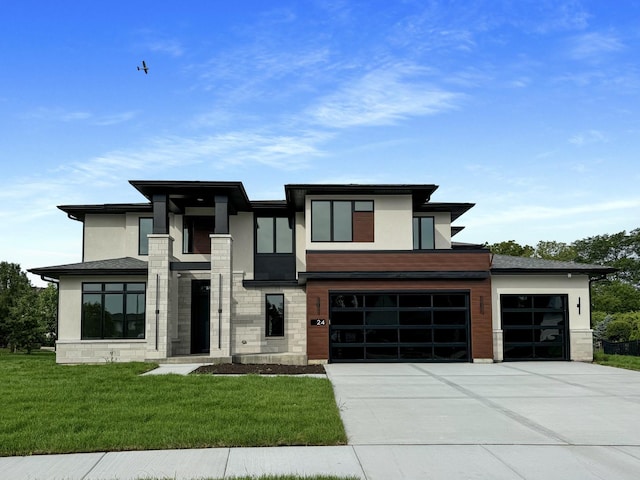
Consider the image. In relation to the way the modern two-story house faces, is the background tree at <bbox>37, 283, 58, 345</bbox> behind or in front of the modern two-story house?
behind

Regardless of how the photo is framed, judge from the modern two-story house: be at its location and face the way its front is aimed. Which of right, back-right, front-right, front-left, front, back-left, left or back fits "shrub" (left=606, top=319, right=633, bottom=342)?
back-left

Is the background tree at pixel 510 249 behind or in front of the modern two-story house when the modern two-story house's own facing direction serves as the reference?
behind

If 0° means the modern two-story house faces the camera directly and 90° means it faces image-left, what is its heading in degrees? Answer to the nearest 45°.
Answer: approximately 0°

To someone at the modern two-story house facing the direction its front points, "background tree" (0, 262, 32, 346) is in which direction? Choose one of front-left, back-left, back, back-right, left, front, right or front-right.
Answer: back-right

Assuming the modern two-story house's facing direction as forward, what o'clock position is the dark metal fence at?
The dark metal fence is roughly at 8 o'clock from the modern two-story house.

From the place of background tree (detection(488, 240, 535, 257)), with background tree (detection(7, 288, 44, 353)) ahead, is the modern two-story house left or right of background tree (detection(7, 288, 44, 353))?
left
